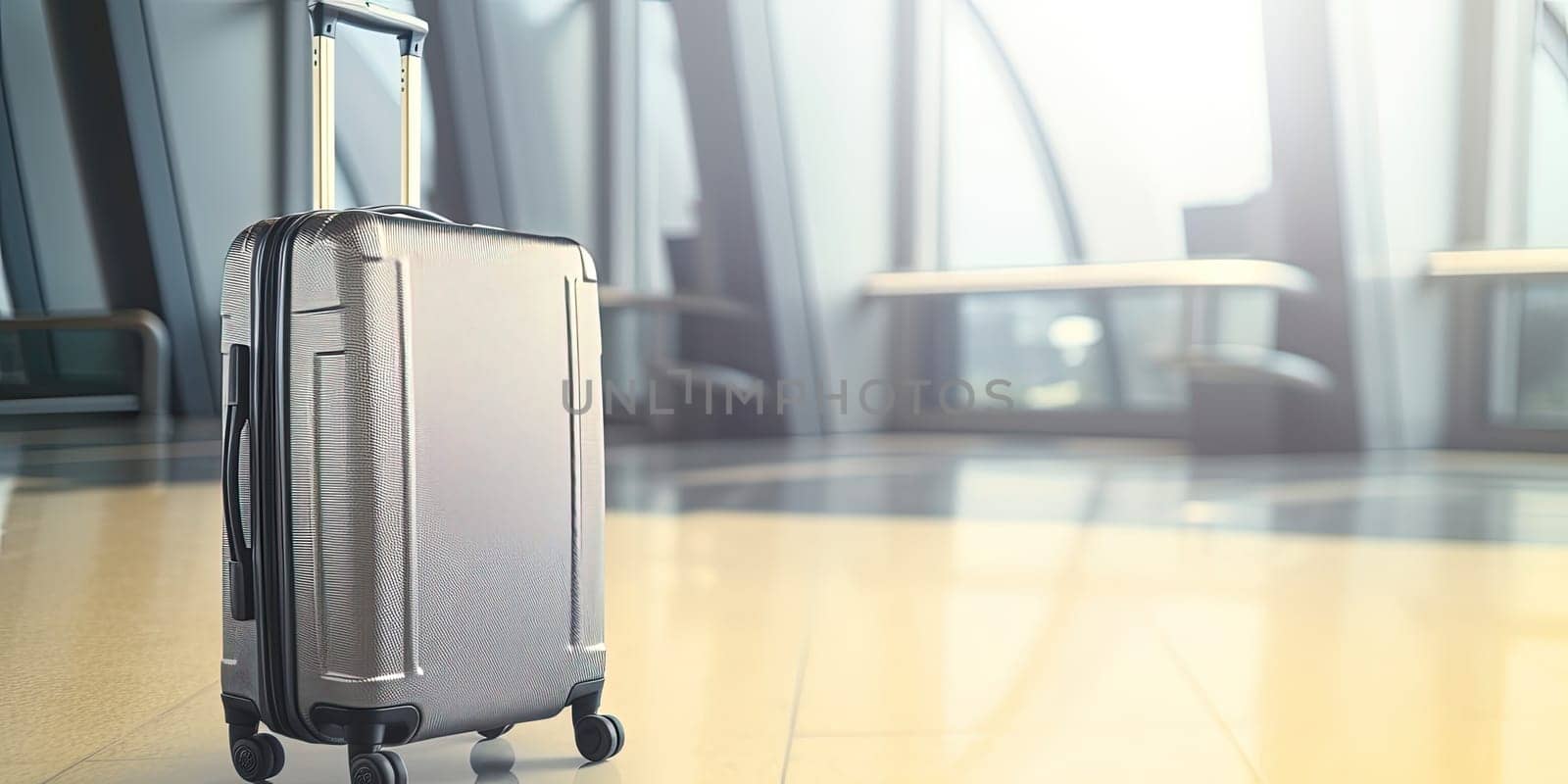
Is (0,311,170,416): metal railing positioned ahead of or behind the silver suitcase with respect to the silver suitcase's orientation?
behind
